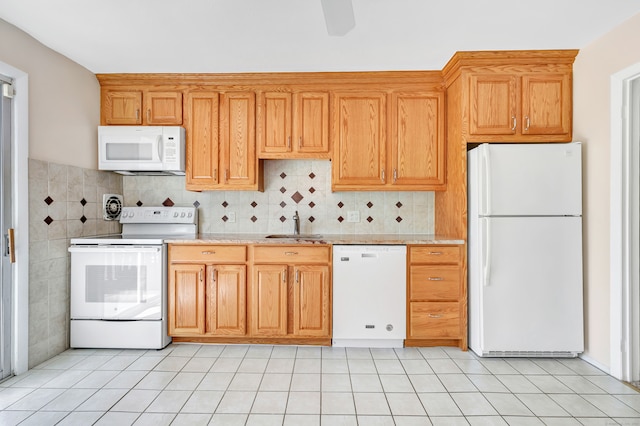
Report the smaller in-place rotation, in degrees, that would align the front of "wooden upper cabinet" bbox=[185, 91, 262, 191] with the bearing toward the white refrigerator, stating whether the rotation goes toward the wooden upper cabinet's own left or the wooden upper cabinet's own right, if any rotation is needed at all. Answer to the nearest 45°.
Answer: approximately 45° to the wooden upper cabinet's own left

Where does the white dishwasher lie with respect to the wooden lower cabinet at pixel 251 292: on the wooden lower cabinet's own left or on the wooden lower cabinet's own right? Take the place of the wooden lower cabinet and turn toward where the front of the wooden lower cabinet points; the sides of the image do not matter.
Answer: on the wooden lower cabinet's own left

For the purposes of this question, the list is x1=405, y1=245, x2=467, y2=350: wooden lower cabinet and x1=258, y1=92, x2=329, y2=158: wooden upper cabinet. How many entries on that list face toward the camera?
2

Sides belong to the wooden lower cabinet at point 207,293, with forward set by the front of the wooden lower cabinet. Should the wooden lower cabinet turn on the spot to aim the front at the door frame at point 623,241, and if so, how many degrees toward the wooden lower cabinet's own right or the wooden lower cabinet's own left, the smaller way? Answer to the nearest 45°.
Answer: approximately 45° to the wooden lower cabinet's own left

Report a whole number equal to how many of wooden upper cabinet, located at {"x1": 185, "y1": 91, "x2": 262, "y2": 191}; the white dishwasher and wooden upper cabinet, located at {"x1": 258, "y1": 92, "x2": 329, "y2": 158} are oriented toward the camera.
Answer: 3

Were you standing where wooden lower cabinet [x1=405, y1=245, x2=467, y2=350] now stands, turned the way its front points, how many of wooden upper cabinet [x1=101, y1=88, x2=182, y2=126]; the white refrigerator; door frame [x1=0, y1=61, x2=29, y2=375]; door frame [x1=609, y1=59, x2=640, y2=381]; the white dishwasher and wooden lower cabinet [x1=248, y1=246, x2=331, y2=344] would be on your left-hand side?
2

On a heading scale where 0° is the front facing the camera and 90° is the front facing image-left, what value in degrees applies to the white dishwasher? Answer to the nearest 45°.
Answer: approximately 0°

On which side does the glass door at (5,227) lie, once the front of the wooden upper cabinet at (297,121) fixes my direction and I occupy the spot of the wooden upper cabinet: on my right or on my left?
on my right

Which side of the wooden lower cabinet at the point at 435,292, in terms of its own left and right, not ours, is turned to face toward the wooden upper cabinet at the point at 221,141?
right
